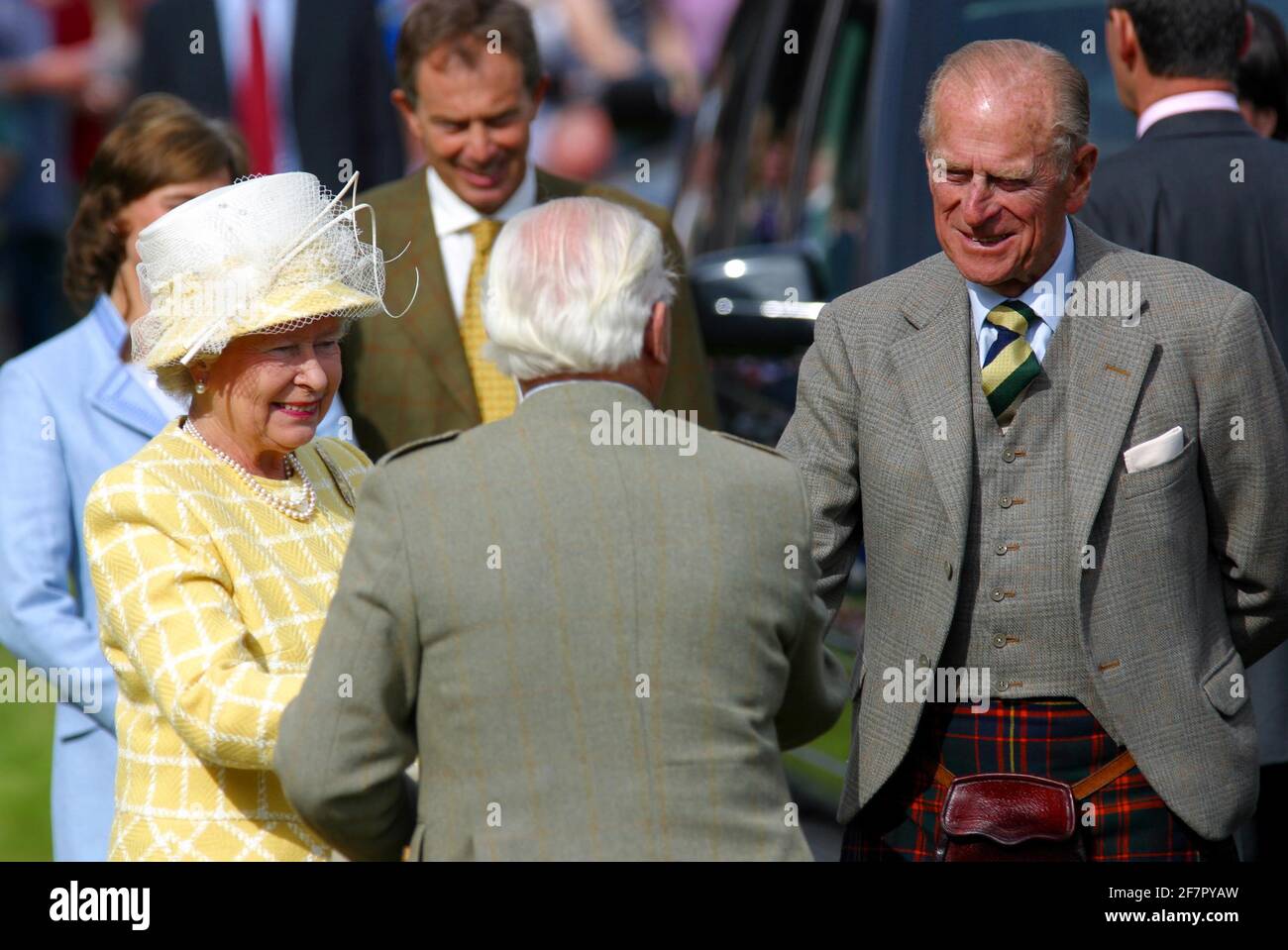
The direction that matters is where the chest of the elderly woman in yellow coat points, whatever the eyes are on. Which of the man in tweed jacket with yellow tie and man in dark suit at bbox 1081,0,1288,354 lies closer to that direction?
the man in dark suit

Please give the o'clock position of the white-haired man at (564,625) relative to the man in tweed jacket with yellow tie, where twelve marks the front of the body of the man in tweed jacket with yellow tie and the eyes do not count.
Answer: The white-haired man is roughly at 12 o'clock from the man in tweed jacket with yellow tie.

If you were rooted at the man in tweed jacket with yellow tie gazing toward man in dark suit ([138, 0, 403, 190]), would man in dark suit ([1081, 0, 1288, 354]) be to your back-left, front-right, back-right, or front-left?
back-right

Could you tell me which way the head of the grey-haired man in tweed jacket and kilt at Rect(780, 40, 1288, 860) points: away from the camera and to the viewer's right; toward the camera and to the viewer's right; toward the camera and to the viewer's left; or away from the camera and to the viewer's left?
toward the camera and to the viewer's left

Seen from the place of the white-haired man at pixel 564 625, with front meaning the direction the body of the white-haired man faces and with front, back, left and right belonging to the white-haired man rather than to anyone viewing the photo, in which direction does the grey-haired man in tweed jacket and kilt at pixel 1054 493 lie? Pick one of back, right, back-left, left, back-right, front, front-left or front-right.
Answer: front-right

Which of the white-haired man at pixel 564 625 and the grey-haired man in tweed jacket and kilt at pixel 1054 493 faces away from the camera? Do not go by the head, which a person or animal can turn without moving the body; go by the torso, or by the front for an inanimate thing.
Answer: the white-haired man

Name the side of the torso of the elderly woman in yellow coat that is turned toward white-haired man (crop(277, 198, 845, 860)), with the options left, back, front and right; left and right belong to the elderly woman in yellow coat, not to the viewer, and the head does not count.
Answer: front

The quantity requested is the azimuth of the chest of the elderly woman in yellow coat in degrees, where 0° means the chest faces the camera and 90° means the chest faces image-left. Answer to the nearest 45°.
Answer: approximately 315°

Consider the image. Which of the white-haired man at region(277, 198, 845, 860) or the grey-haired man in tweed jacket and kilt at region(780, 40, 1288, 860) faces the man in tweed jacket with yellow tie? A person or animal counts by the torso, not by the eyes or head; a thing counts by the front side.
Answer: the white-haired man

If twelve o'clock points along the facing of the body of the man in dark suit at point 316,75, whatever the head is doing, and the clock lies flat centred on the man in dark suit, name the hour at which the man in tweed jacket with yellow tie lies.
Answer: The man in tweed jacket with yellow tie is roughly at 12 o'clock from the man in dark suit.

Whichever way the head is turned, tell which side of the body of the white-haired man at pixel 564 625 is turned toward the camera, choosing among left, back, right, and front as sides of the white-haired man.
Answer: back

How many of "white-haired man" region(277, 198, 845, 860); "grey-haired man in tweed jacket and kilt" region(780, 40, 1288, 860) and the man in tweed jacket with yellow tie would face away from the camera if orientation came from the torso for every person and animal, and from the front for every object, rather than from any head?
1

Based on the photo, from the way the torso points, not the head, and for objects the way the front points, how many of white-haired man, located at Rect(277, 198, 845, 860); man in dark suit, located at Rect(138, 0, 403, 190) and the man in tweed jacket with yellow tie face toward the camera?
2
